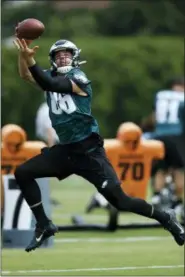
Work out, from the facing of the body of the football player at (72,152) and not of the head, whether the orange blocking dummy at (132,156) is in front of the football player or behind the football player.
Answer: behind

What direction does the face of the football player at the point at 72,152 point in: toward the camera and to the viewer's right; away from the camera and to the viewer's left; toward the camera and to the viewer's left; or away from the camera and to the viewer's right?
toward the camera and to the viewer's left

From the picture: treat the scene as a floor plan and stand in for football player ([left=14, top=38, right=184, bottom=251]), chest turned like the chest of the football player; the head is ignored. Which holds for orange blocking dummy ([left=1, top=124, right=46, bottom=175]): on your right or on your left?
on your right

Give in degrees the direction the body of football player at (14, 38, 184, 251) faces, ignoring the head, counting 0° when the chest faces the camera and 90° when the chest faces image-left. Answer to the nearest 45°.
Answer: approximately 45°

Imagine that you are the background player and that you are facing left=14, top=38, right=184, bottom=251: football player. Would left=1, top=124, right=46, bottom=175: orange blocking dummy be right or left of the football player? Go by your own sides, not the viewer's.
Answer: right

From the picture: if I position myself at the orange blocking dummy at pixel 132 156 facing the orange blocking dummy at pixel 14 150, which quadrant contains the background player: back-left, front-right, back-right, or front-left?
back-right
